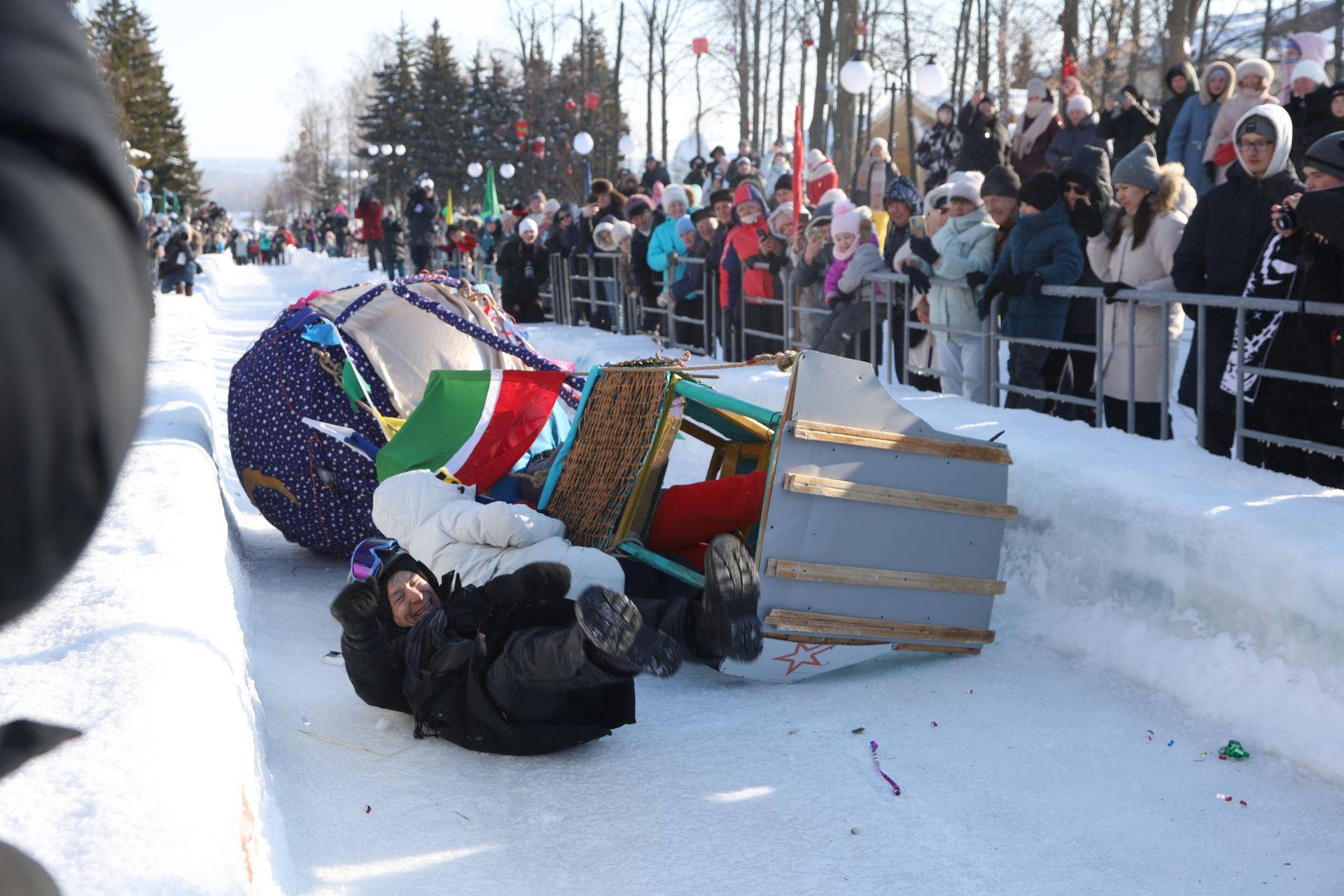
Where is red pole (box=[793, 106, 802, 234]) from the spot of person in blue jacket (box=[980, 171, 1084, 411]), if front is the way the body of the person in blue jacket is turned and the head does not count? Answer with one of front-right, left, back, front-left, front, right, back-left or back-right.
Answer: right

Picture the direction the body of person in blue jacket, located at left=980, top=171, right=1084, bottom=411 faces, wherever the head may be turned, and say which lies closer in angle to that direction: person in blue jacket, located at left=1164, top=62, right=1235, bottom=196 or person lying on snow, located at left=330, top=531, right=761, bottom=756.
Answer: the person lying on snow

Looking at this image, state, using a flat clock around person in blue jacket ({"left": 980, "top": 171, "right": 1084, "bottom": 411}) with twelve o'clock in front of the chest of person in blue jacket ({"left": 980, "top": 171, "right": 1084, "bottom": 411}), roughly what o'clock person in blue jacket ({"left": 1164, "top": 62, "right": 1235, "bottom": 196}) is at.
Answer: person in blue jacket ({"left": 1164, "top": 62, "right": 1235, "bottom": 196}) is roughly at 5 o'clock from person in blue jacket ({"left": 980, "top": 171, "right": 1084, "bottom": 411}).

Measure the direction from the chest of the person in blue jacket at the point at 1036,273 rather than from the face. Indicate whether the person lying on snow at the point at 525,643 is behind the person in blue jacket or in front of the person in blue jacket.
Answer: in front

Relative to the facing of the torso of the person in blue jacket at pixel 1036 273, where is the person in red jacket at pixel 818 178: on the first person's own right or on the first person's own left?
on the first person's own right

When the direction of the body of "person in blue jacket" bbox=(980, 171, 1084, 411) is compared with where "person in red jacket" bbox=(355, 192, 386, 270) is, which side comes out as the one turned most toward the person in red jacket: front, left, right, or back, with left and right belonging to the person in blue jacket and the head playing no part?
right

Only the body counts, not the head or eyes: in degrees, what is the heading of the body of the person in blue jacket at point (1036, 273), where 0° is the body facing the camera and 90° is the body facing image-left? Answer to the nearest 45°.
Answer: approximately 45°

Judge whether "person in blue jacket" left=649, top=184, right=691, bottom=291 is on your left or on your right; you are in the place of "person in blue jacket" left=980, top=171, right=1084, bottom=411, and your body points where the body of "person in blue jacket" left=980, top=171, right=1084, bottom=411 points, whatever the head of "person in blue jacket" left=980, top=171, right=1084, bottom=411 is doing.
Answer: on your right

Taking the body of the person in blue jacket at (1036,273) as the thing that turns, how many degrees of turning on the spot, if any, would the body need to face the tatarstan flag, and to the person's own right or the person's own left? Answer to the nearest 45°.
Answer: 0° — they already face it

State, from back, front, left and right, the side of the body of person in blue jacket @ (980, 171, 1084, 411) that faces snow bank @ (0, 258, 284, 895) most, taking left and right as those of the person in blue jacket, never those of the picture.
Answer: front
